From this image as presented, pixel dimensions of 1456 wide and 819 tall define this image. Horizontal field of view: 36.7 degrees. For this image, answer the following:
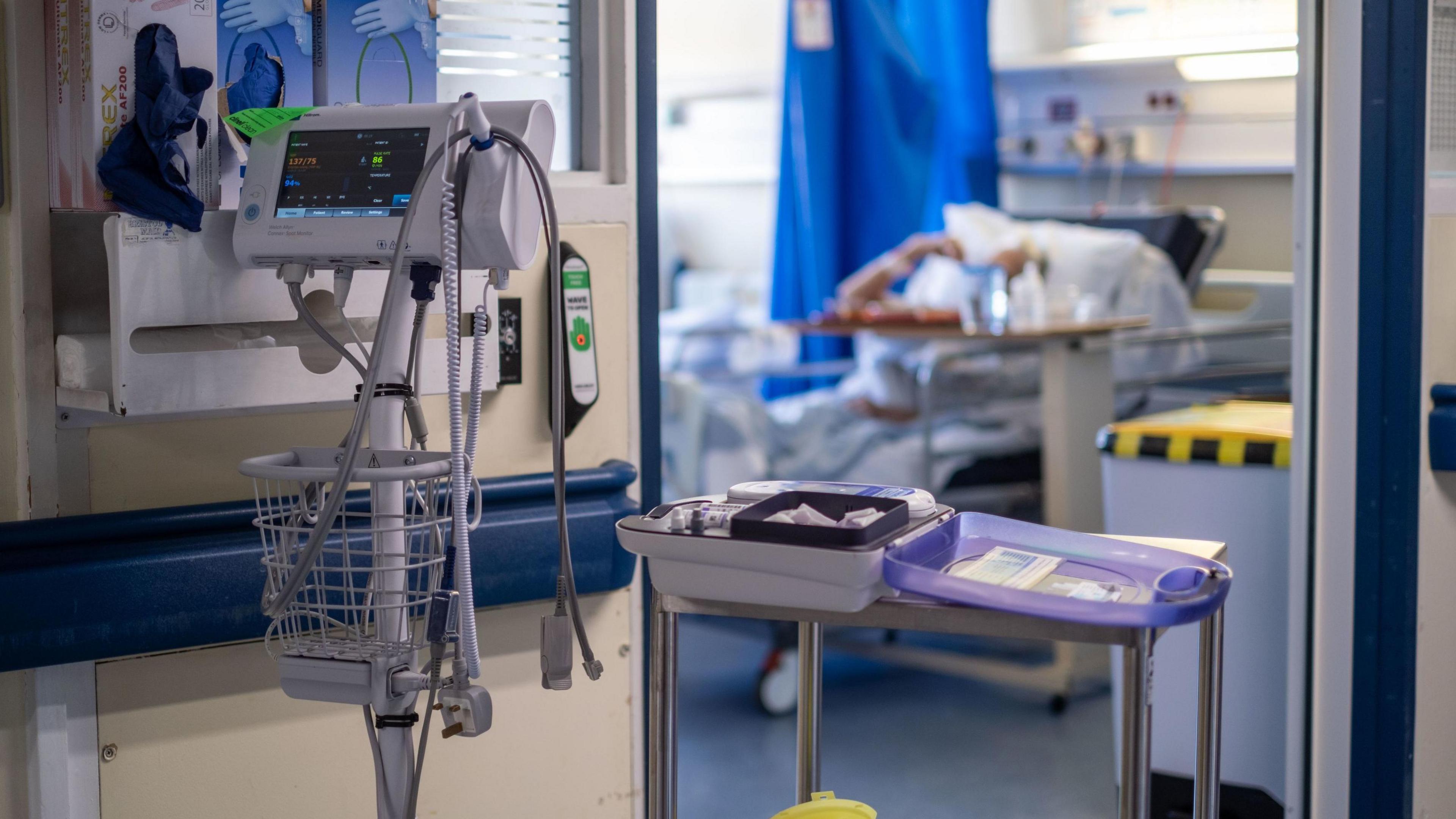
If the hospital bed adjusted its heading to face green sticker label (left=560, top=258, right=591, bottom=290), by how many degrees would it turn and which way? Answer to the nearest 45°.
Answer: approximately 90° to its left

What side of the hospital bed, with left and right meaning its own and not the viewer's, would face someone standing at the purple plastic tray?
left

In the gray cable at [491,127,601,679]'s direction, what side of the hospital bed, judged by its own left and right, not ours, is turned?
left

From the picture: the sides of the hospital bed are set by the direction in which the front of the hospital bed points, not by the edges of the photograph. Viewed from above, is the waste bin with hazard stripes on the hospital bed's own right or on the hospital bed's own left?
on the hospital bed's own left

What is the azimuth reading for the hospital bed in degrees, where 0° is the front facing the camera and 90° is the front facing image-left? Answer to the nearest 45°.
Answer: approximately 90°

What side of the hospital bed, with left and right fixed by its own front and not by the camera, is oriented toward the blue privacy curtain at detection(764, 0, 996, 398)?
right

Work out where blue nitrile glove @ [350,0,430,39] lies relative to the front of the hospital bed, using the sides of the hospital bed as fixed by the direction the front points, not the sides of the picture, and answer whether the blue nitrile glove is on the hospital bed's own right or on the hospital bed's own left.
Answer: on the hospital bed's own left

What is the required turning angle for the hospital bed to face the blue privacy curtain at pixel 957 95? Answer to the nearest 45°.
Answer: approximately 90° to its right
